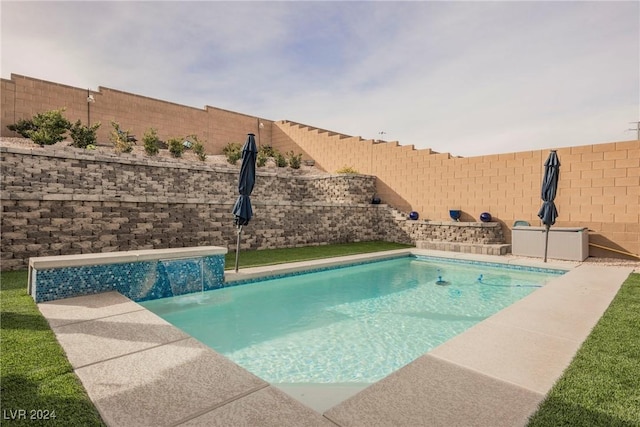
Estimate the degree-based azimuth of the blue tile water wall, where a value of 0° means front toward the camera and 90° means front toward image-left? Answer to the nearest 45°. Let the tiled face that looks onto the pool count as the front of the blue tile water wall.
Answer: approximately 315°

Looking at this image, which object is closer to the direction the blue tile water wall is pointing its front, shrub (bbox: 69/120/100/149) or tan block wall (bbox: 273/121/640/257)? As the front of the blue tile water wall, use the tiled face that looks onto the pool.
the tan block wall

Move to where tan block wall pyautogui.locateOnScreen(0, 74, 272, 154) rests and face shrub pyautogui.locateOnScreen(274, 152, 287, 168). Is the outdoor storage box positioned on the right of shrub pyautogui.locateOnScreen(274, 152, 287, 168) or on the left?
right

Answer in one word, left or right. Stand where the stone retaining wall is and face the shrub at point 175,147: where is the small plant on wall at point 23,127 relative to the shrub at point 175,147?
left

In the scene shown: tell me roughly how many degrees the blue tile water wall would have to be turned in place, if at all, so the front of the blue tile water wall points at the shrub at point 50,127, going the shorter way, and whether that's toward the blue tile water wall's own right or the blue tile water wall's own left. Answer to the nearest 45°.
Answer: approximately 135° to the blue tile water wall's own left

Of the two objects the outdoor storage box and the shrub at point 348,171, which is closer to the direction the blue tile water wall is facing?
the outdoor storage box

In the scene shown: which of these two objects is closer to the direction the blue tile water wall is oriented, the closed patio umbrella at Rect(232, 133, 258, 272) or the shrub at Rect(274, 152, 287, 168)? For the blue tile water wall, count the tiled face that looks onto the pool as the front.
the closed patio umbrella

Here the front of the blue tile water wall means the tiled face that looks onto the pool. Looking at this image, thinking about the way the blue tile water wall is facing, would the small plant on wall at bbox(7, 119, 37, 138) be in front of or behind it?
behind

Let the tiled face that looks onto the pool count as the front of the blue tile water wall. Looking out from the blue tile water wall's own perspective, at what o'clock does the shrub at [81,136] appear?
The shrub is roughly at 7 o'clock from the blue tile water wall.

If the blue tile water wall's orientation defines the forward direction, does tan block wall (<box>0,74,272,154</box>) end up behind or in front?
behind

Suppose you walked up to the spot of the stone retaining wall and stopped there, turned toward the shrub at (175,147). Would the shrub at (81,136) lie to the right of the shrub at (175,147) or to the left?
left

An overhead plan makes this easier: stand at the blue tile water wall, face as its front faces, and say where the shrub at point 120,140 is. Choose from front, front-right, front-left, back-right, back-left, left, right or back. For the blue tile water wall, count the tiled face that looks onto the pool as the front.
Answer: back-left
